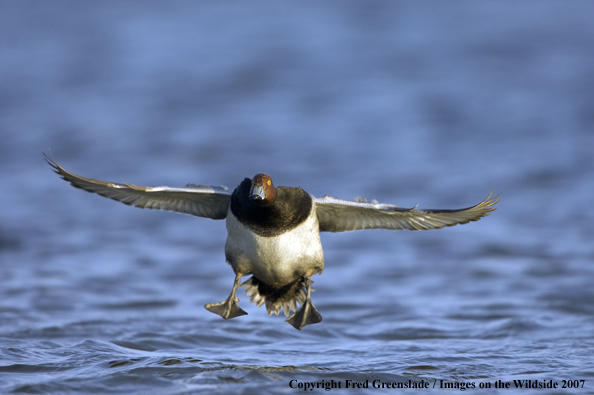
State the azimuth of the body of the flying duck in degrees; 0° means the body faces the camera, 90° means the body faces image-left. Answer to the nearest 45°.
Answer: approximately 0°
